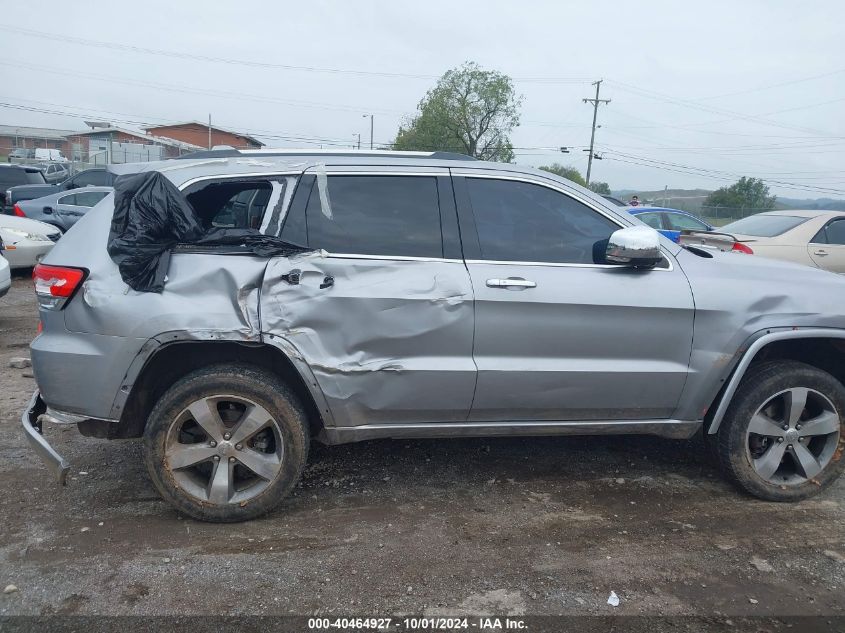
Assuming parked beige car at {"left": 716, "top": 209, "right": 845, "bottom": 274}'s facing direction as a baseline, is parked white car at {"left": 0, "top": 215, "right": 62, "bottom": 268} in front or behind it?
behind

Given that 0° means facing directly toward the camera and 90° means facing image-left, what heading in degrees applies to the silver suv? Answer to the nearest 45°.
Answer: approximately 270°

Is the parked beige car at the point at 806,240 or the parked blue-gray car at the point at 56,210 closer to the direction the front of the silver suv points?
the parked beige car

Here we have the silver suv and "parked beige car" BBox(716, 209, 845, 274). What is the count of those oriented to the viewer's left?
0

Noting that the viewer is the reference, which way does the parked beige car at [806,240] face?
facing away from the viewer and to the right of the viewer

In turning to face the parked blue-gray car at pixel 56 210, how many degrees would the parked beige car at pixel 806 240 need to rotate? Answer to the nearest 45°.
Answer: approximately 135° to its left

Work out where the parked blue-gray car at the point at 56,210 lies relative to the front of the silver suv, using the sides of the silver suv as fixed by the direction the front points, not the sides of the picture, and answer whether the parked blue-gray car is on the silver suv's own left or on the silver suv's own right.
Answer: on the silver suv's own left

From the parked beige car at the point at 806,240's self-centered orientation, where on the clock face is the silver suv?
The silver suv is roughly at 5 o'clock from the parked beige car.
